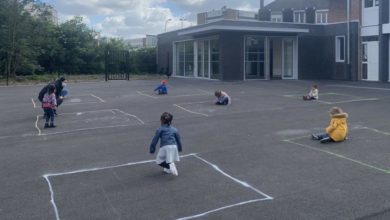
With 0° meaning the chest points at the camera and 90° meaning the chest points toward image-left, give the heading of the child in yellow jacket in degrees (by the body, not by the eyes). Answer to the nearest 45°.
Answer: approximately 90°

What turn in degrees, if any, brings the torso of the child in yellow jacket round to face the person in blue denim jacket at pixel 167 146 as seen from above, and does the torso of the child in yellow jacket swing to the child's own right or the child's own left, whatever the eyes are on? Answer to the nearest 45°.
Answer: approximately 45° to the child's own left

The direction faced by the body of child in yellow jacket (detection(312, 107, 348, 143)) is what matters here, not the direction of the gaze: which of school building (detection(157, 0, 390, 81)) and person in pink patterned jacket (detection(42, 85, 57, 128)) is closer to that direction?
the person in pink patterned jacket

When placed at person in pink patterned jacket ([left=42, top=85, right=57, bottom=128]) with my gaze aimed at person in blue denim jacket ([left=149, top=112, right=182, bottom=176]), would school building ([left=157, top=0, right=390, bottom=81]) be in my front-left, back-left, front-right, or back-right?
back-left

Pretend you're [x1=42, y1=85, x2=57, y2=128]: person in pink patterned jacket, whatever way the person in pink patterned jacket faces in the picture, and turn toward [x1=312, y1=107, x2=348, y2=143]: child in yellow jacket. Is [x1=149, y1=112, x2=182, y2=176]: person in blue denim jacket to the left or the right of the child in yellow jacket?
right

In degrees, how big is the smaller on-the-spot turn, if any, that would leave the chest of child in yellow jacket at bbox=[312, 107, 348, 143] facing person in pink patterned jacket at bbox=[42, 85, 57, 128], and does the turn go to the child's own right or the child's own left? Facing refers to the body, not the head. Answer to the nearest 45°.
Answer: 0° — they already face them

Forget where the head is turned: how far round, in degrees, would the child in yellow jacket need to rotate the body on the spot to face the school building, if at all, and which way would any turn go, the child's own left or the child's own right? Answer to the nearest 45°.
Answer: approximately 90° to the child's own right

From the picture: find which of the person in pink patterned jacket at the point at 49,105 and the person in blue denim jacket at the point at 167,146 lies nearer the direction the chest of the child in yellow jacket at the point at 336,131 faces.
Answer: the person in pink patterned jacket

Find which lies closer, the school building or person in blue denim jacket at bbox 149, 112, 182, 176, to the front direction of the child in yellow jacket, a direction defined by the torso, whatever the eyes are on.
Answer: the person in blue denim jacket
